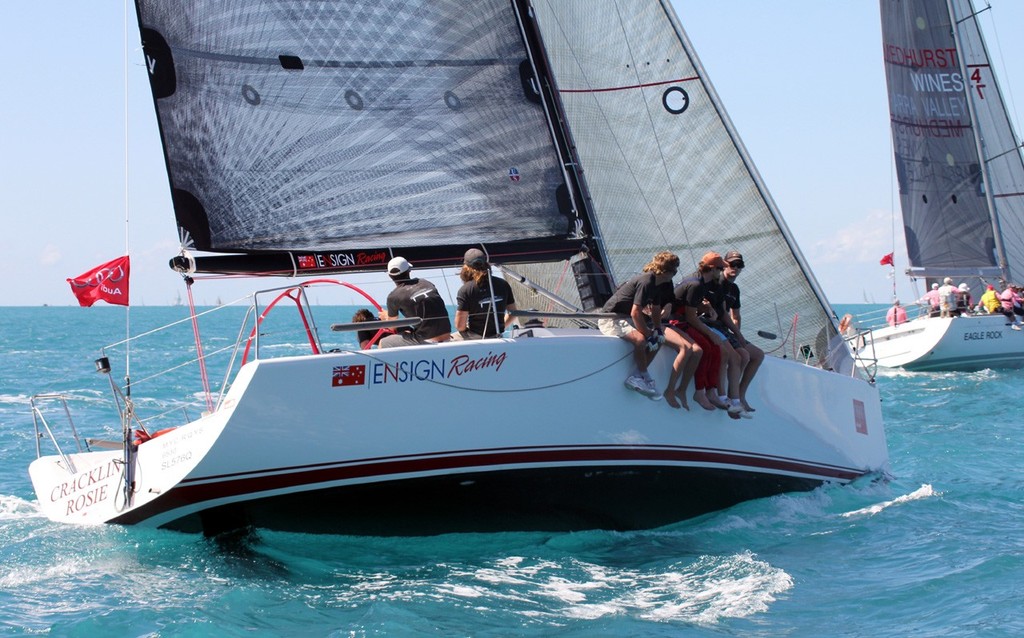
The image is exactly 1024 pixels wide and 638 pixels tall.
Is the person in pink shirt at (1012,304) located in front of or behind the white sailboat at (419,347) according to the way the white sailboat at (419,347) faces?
in front

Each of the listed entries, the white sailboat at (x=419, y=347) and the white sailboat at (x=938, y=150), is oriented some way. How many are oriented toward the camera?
0

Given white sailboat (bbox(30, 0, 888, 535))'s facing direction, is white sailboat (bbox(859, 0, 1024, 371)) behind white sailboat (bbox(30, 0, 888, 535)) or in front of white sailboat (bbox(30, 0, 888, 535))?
in front

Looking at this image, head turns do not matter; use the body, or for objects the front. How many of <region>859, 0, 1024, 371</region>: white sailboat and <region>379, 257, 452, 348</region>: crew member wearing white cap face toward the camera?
0

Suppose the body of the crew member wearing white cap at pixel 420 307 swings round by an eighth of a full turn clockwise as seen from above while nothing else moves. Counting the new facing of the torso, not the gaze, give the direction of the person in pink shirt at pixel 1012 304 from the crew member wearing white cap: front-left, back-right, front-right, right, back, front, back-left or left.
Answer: front-right

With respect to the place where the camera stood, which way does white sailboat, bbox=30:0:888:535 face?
facing away from the viewer and to the right of the viewer
